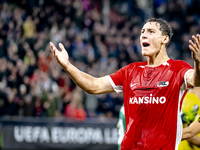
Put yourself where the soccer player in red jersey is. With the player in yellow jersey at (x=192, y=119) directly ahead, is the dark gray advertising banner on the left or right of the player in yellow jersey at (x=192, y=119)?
left

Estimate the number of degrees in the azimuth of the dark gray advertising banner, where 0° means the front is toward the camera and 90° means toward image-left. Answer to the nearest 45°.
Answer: approximately 0°

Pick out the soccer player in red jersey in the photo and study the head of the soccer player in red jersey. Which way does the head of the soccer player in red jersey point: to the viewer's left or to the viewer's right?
to the viewer's left

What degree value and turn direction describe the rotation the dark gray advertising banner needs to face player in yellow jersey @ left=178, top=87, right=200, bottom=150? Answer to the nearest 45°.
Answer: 0° — it already faces them

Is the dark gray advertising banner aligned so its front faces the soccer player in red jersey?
yes
